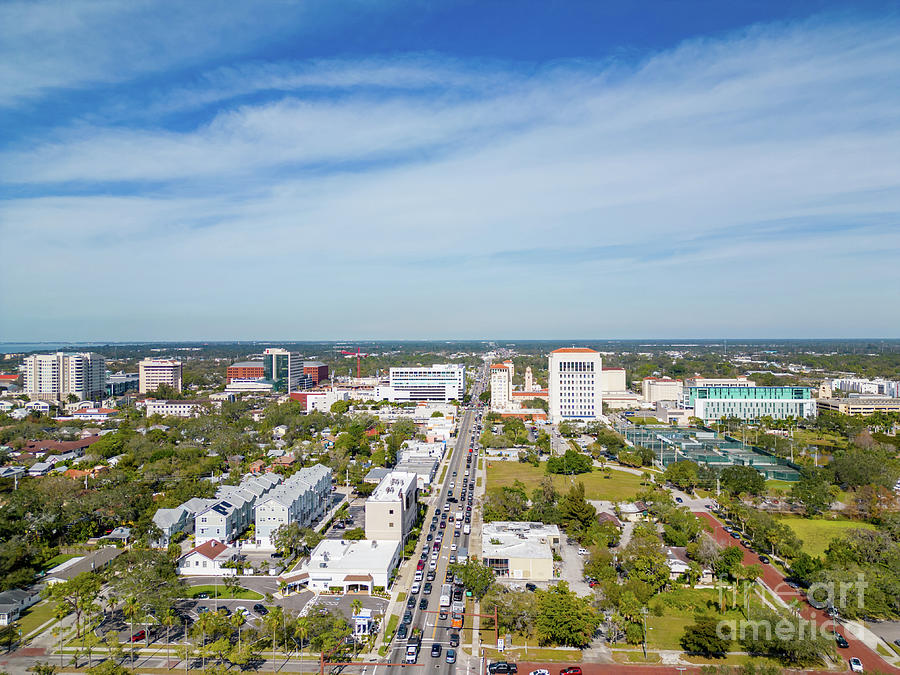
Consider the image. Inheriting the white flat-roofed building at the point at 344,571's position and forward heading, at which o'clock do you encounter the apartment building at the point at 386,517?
The apartment building is roughly at 7 o'clock from the white flat-roofed building.

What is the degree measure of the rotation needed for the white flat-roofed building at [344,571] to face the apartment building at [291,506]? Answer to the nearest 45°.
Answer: approximately 180°

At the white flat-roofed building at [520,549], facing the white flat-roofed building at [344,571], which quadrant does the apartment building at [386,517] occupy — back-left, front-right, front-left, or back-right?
front-right

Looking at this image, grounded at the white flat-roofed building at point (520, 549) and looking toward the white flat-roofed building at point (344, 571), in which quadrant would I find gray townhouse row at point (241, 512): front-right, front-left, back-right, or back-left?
front-right

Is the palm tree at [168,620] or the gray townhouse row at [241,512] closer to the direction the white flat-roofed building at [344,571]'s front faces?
the palm tree

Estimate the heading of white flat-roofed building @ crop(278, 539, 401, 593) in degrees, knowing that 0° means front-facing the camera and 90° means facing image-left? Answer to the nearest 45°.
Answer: approximately 0°

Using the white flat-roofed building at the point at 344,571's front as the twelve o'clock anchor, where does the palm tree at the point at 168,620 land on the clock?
The palm tree is roughly at 2 o'clock from the white flat-roofed building.

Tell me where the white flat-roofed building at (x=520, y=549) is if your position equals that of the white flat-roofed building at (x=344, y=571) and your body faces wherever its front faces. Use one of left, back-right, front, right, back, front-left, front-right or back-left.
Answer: left

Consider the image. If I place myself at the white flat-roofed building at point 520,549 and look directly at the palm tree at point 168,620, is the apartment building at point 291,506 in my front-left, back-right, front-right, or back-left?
front-right

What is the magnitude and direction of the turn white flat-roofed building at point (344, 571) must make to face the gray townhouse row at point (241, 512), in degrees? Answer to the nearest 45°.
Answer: approximately 135° to its right
